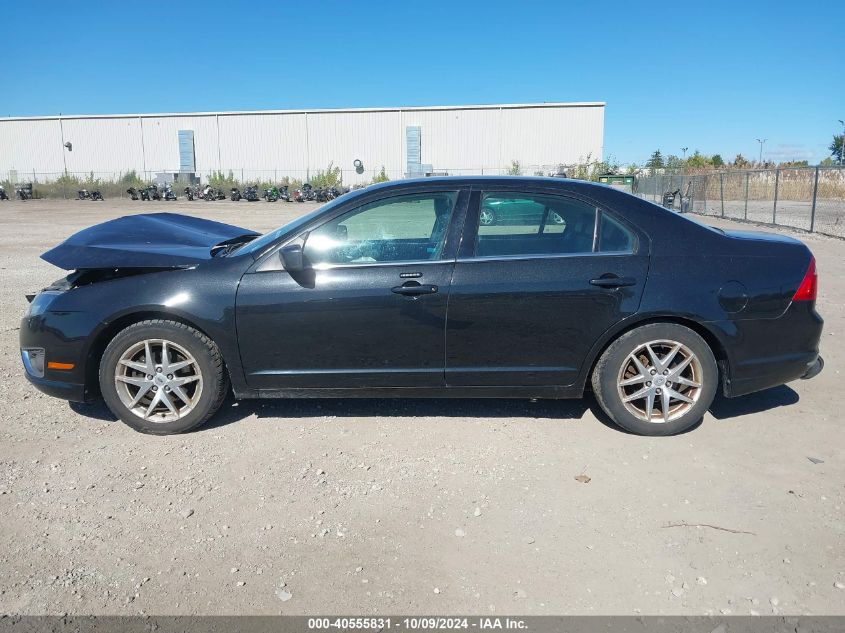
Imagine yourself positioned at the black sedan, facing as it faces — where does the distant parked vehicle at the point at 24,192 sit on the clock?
The distant parked vehicle is roughly at 2 o'clock from the black sedan.

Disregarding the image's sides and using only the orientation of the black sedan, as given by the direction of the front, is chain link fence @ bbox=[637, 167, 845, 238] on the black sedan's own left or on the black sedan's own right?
on the black sedan's own right

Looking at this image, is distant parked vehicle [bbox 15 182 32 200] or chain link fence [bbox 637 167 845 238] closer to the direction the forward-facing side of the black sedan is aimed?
the distant parked vehicle

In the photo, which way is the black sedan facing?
to the viewer's left

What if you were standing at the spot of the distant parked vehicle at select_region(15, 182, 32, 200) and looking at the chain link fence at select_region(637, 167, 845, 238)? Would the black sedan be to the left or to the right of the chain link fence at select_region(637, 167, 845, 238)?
right
